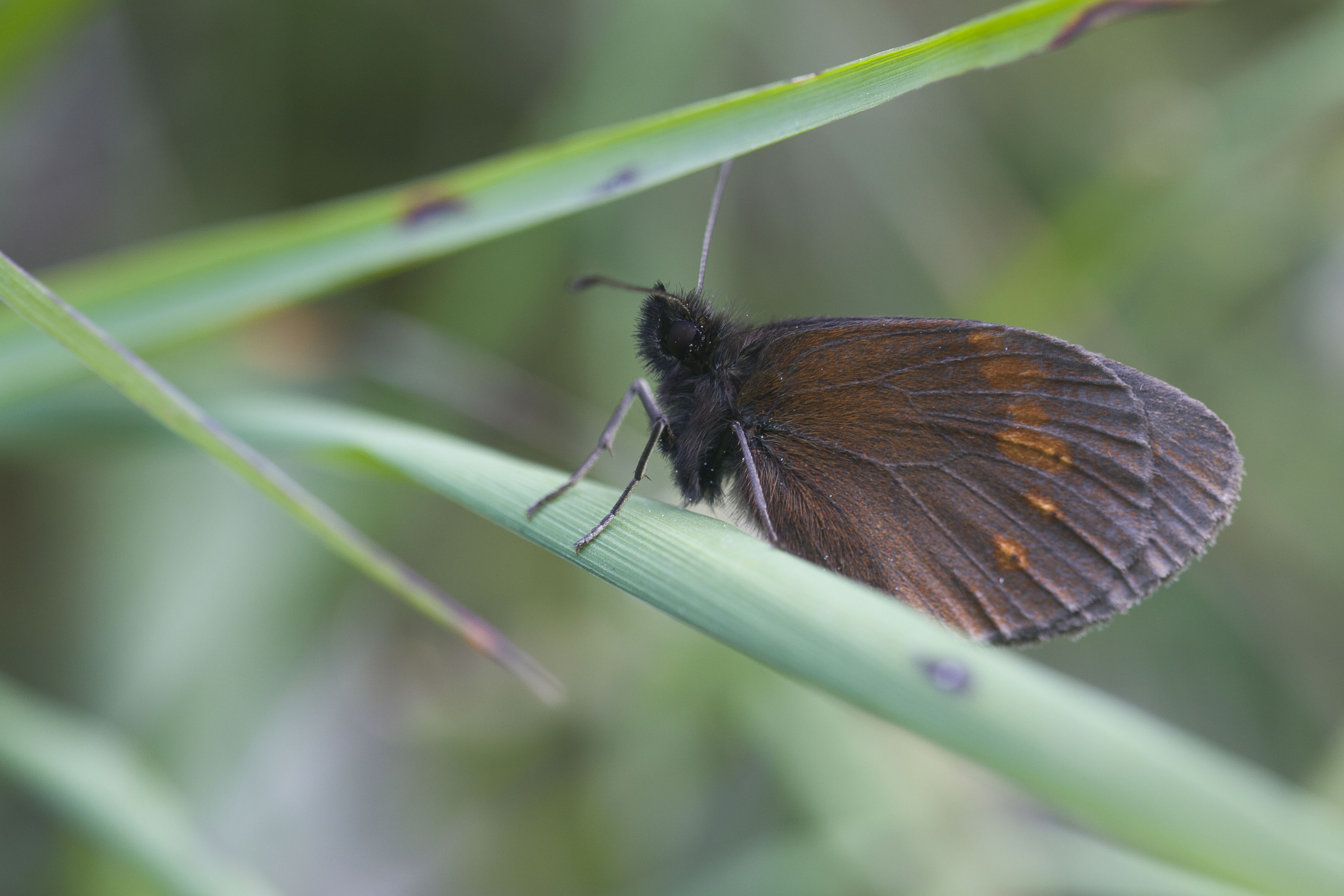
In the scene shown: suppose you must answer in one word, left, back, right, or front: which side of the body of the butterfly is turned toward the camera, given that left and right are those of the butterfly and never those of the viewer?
left
